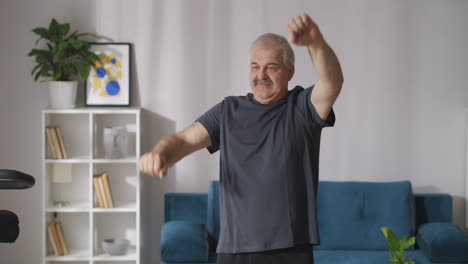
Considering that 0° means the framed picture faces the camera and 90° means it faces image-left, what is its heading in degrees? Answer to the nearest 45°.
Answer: approximately 0°

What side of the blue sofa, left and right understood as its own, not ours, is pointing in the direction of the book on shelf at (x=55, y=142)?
right

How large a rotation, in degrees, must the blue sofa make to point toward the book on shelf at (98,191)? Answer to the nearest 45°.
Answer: approximately 90° to its right

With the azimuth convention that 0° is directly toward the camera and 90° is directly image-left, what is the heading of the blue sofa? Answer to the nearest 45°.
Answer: approximately 0°

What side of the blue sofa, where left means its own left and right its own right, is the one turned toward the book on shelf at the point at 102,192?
right

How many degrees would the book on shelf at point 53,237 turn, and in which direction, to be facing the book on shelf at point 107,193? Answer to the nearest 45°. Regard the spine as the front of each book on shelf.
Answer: approximately 90° to its left
